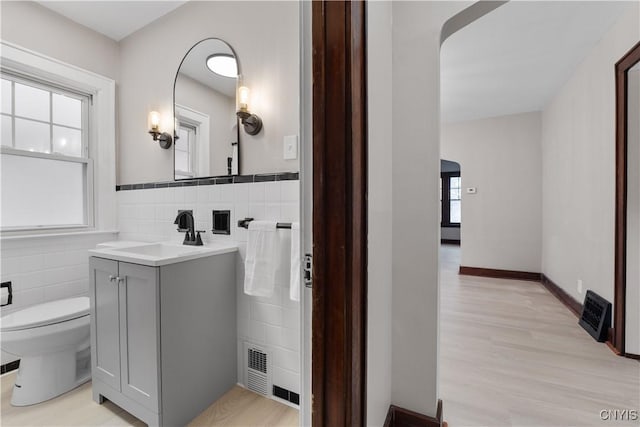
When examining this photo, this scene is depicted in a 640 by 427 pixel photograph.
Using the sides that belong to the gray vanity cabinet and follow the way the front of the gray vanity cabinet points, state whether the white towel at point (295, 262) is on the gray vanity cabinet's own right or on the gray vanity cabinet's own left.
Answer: on the gray vanity cabinet's own left

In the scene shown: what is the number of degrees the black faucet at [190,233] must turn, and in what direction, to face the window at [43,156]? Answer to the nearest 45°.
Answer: approximately 90° to its right

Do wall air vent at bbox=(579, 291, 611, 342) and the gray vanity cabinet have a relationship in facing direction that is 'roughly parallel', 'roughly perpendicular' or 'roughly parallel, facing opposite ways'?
roughly perpendicular

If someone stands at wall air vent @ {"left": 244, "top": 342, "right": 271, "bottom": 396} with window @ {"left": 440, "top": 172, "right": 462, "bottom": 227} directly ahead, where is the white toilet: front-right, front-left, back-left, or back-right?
back-left

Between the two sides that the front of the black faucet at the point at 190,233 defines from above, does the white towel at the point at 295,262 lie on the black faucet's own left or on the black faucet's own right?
on the black faucet's own left

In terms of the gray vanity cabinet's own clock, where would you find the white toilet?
The white toilet is roughly at 3 o'clock from the gray vanity cabinet.

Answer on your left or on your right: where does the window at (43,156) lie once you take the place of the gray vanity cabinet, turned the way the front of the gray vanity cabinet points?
on your right

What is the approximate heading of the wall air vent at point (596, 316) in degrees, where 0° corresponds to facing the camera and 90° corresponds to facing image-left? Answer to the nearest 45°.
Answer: approximately 45°

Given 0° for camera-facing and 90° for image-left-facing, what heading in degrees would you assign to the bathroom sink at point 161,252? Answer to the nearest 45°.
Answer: approximately 45°
